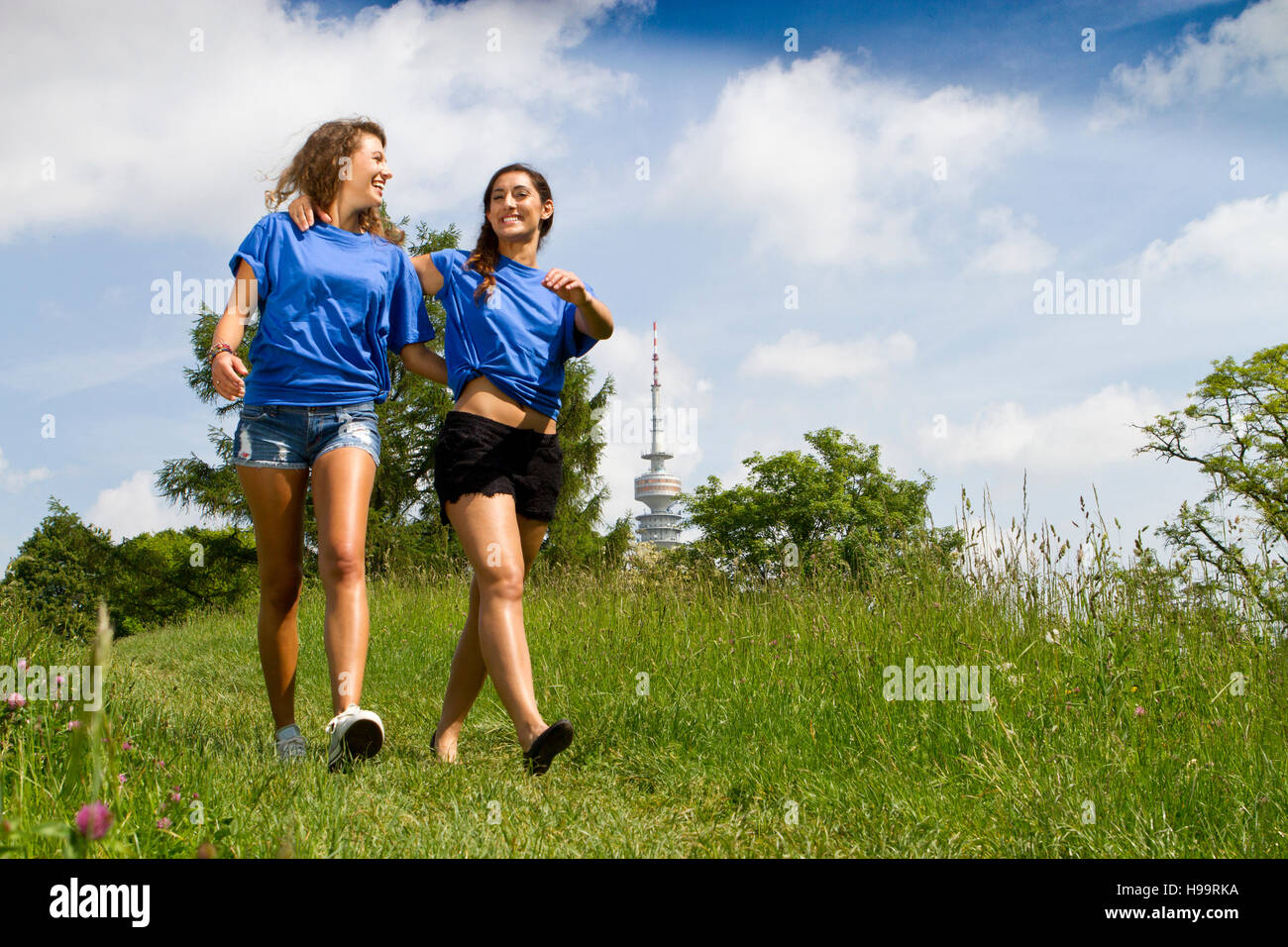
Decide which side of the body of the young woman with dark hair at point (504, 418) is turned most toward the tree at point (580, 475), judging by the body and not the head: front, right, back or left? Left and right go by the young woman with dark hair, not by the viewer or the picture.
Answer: back

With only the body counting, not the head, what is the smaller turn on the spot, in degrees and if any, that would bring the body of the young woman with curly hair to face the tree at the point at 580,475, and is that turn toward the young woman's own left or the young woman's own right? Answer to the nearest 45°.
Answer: approximately 180°

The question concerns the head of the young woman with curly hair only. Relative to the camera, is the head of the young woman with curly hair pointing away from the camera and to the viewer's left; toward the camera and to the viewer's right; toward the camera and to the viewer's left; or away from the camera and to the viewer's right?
toward the camera and to the viewer's right

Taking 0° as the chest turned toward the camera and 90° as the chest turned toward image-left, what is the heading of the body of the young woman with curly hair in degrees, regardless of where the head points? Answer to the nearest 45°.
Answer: approximately 0°

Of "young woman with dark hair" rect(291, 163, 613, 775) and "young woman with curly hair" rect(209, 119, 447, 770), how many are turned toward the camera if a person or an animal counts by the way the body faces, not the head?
2

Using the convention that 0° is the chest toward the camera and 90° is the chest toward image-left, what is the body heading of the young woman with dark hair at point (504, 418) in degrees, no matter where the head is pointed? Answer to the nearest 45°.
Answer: approximately 0°

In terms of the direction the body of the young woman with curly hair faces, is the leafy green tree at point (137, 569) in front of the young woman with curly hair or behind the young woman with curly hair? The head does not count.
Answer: behind

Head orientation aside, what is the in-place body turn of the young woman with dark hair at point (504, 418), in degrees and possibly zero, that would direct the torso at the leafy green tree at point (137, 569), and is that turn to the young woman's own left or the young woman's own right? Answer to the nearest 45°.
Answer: approximately 180°
